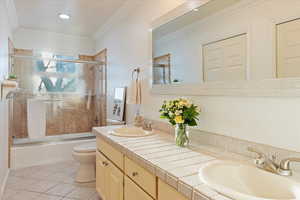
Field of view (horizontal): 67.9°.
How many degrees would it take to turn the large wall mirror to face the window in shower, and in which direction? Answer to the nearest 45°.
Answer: approximately 90° to its right

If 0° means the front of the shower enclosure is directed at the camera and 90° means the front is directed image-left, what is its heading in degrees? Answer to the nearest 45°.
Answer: approximately 0°

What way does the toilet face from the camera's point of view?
to the viewer's left

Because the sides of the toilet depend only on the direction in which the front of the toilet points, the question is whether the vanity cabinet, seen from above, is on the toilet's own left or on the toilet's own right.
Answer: on the toilet's own left

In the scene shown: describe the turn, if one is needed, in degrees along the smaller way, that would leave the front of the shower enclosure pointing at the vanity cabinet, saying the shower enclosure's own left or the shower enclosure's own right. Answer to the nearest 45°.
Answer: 0° — it already faces it

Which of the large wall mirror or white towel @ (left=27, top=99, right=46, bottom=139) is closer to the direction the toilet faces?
the white towel

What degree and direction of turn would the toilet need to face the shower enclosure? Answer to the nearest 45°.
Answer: approximately 90° to its right

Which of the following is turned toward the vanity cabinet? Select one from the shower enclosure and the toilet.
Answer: the shower enclosure

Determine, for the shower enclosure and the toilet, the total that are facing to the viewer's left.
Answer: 1
